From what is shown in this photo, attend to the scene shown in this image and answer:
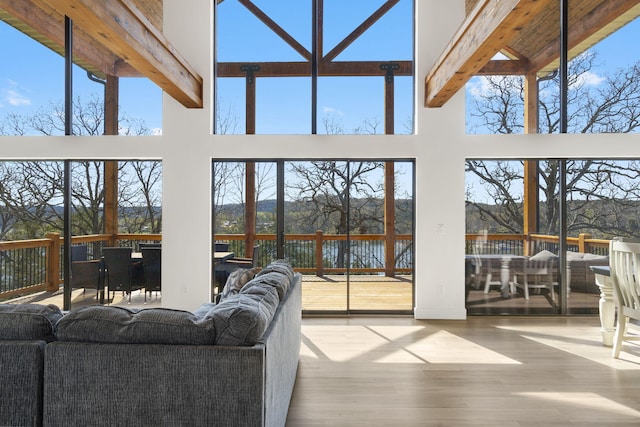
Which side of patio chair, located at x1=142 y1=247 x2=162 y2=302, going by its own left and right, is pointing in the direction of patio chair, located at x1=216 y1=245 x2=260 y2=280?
right

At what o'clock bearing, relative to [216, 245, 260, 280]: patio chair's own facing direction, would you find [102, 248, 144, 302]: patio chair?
[102, 248, 144, 302]: patio chair is roughly at 12 o'clock from [216, 245, 260, 280]: patio chair.

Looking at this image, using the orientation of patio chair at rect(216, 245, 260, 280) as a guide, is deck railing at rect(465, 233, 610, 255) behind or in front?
behind

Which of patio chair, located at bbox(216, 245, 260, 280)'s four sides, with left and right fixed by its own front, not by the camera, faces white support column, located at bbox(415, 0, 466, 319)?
back

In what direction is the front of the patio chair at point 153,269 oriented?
away from the camera

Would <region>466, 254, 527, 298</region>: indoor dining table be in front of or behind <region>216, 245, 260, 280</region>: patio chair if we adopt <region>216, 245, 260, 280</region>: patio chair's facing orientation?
behind

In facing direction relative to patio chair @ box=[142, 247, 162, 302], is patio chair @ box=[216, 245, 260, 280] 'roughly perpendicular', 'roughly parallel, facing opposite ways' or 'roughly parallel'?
roughly perpendicular

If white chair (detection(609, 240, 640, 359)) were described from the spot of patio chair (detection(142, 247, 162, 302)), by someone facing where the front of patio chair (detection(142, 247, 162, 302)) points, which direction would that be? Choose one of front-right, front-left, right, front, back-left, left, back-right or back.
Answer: back-right

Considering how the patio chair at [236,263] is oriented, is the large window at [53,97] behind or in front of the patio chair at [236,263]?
in front

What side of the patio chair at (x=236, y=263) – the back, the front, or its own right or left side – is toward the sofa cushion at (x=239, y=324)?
left

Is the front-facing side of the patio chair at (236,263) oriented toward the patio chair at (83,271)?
yes

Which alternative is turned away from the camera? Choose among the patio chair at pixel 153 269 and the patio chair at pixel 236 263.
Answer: the patio chair at pixel 153 269

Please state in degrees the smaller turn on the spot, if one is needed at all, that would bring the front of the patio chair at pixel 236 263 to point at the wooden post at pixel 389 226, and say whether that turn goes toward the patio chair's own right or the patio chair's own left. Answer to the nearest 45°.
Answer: approximately 180°

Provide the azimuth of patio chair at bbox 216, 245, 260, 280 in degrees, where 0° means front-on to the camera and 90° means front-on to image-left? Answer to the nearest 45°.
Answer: approximately 90°
